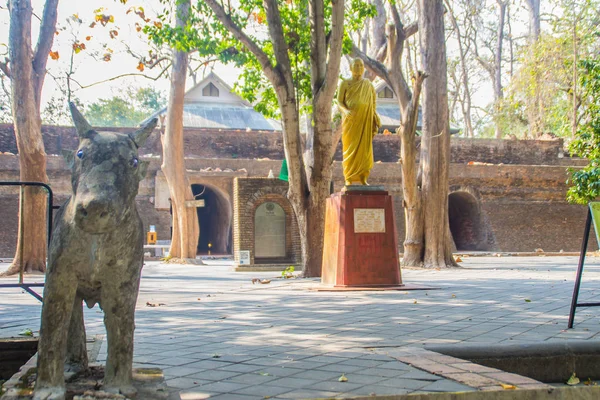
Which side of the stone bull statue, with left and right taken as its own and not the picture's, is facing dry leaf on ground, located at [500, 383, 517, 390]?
left

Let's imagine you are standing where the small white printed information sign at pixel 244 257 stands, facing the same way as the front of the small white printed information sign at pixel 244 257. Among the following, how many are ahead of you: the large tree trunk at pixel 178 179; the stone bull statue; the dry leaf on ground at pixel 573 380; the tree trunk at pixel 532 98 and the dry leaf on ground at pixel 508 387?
3

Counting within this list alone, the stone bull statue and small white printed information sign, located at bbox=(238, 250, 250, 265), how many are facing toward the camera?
2

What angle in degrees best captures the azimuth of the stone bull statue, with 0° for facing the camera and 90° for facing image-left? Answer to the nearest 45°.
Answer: approximately 0°

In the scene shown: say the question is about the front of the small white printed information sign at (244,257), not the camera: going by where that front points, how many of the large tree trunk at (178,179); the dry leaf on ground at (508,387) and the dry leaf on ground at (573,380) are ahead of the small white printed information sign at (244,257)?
2

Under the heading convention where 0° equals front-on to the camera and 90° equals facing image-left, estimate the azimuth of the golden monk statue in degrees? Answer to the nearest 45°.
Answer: approximately 0°

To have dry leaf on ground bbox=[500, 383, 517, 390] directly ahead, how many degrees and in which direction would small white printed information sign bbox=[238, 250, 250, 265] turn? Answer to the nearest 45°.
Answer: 0° — it already faces it
